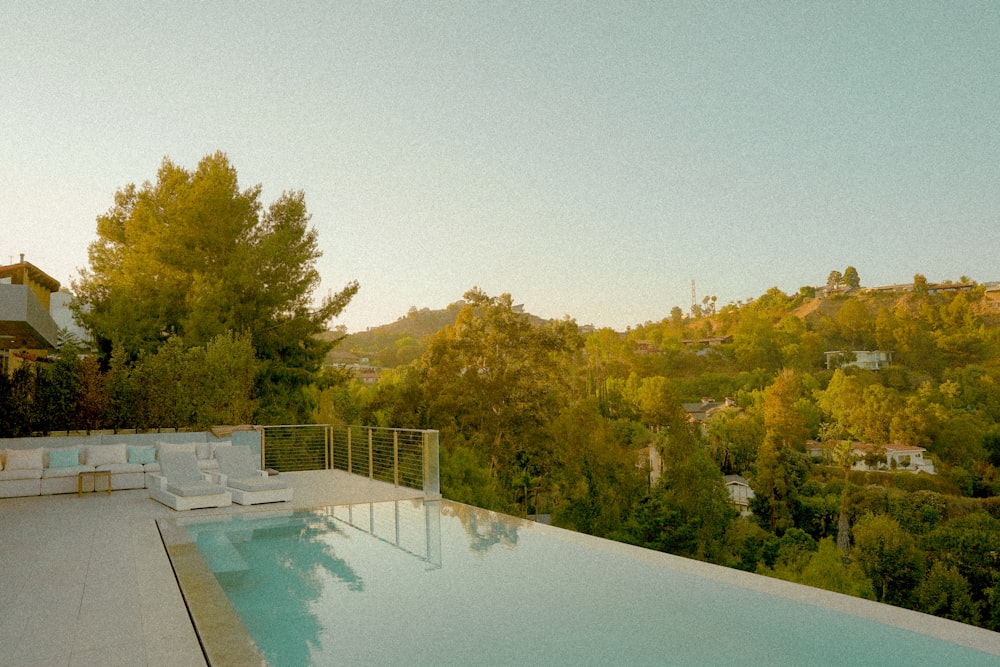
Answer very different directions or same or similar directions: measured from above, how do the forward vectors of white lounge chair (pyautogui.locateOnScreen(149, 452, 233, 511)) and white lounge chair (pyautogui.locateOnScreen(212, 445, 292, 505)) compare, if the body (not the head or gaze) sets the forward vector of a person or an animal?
same or similar directions

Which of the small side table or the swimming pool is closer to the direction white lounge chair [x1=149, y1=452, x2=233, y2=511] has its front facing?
the swimming pool

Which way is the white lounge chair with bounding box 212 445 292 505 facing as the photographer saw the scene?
facing the viewer and to the right of the viewer

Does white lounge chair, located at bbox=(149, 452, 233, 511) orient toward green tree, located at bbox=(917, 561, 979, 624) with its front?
no

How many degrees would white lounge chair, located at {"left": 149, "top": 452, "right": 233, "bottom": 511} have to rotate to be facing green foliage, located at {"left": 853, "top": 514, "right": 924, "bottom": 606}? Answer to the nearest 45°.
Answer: approximately 90° to its left

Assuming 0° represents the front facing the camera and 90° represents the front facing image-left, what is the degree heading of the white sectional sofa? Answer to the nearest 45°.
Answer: approximately 0°

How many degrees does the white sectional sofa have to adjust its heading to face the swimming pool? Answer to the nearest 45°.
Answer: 0° — it already faces it

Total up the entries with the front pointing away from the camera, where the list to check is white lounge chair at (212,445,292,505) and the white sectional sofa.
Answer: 0

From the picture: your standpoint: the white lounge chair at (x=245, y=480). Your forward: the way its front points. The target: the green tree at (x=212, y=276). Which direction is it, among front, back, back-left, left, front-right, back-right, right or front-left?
back-left

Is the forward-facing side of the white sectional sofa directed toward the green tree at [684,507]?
no

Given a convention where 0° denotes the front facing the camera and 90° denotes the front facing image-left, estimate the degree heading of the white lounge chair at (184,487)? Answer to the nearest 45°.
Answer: approximately 315°

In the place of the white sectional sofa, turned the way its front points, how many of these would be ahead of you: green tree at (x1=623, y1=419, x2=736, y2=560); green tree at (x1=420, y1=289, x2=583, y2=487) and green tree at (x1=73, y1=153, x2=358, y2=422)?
0

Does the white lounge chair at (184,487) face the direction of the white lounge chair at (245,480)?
no

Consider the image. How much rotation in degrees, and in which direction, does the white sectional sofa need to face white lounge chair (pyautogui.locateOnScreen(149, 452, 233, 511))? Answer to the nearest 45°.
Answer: approximately 45° to its left

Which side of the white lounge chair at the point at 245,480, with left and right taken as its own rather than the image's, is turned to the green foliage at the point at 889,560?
left
